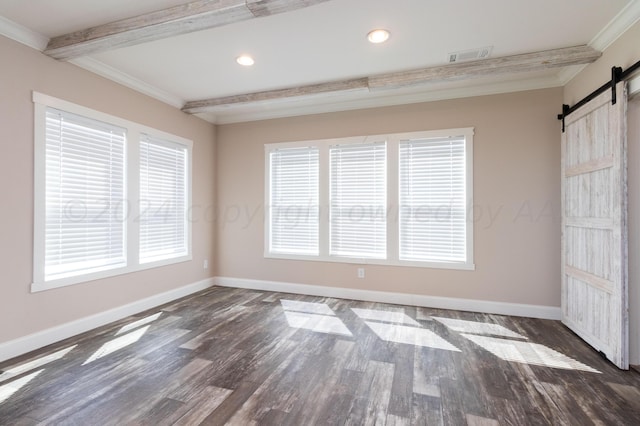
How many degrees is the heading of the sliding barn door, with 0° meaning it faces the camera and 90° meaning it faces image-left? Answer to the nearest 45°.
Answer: approximately 45°

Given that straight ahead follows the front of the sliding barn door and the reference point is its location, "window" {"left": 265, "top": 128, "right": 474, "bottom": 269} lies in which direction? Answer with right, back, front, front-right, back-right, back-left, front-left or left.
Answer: front-right

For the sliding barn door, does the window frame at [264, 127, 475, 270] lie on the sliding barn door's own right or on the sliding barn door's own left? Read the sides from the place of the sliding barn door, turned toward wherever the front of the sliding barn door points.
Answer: on the sliding barn door's own right

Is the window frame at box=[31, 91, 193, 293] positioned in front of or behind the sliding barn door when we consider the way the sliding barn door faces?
in front
